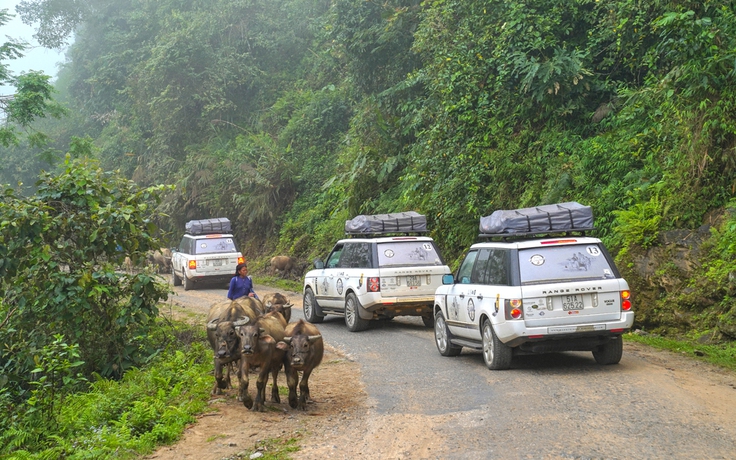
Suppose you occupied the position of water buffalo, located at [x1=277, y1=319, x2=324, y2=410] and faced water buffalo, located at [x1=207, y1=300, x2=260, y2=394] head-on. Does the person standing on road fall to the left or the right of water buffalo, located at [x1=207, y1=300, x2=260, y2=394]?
right

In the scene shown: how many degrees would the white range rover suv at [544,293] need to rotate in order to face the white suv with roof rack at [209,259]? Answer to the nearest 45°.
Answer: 0° — it already faces it

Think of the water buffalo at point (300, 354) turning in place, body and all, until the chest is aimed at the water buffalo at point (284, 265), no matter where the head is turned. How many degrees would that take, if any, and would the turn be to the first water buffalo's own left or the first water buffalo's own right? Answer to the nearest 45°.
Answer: approximately 180°

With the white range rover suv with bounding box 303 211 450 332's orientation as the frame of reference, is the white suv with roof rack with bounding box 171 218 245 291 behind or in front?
in front

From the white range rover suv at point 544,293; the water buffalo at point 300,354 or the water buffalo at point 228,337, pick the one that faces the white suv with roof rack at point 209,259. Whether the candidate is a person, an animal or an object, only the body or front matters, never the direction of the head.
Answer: the white range rover suv

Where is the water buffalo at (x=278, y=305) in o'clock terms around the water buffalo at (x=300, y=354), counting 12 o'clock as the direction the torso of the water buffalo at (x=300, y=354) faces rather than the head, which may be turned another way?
the water buffalo at (x=278, y=305) is roughly at 6 o'clock from the water buffalo at (x=300, y=354).

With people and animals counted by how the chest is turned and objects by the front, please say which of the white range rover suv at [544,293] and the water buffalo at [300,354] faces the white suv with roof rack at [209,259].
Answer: the white range rover suv

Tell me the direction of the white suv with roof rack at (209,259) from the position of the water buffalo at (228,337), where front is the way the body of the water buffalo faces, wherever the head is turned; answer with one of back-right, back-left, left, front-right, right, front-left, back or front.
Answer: back
